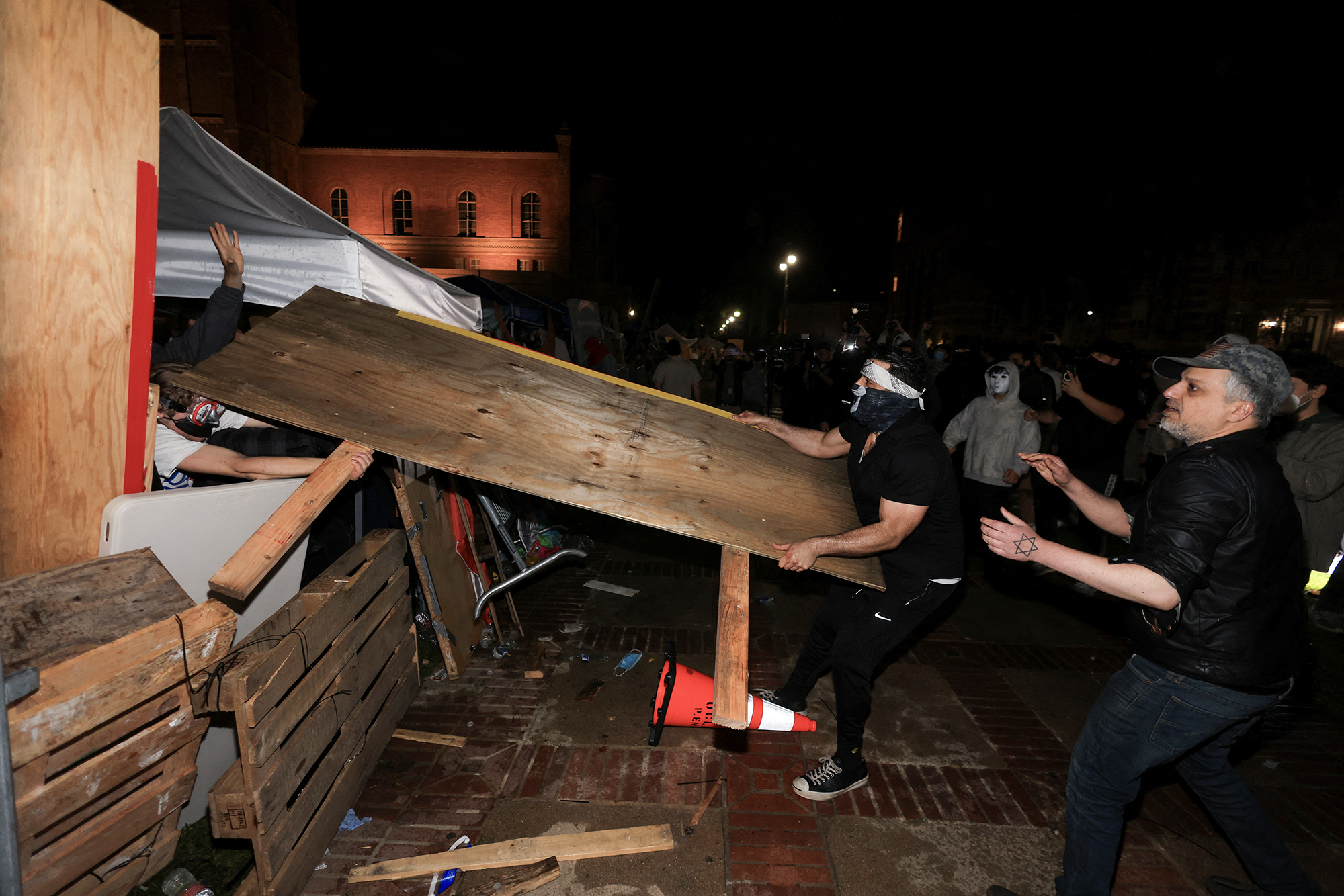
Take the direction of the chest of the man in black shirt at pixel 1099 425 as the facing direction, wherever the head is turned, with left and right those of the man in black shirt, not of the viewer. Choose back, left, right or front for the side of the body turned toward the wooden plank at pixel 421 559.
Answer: front

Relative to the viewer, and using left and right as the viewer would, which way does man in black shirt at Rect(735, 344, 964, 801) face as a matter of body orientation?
facing to the left of the viewer

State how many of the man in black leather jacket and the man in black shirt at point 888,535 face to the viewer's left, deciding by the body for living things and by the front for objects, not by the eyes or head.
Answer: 2

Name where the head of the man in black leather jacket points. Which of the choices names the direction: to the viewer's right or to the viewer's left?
to the viewer's left

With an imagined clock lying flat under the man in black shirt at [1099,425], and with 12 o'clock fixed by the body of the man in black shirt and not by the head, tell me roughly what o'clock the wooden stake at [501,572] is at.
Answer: The wooden stake is roughly at 12 o'clock from the man in black shirt.

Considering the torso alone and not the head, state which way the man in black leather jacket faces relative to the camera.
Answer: to the viewer's left

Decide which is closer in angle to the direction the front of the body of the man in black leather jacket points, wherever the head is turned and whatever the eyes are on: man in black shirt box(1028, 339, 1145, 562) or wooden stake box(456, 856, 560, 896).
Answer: the wooden stake

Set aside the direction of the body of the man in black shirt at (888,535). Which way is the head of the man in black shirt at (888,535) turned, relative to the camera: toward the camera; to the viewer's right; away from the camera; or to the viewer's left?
to the viewer's left

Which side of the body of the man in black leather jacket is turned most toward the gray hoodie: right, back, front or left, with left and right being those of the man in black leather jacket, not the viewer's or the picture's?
right
